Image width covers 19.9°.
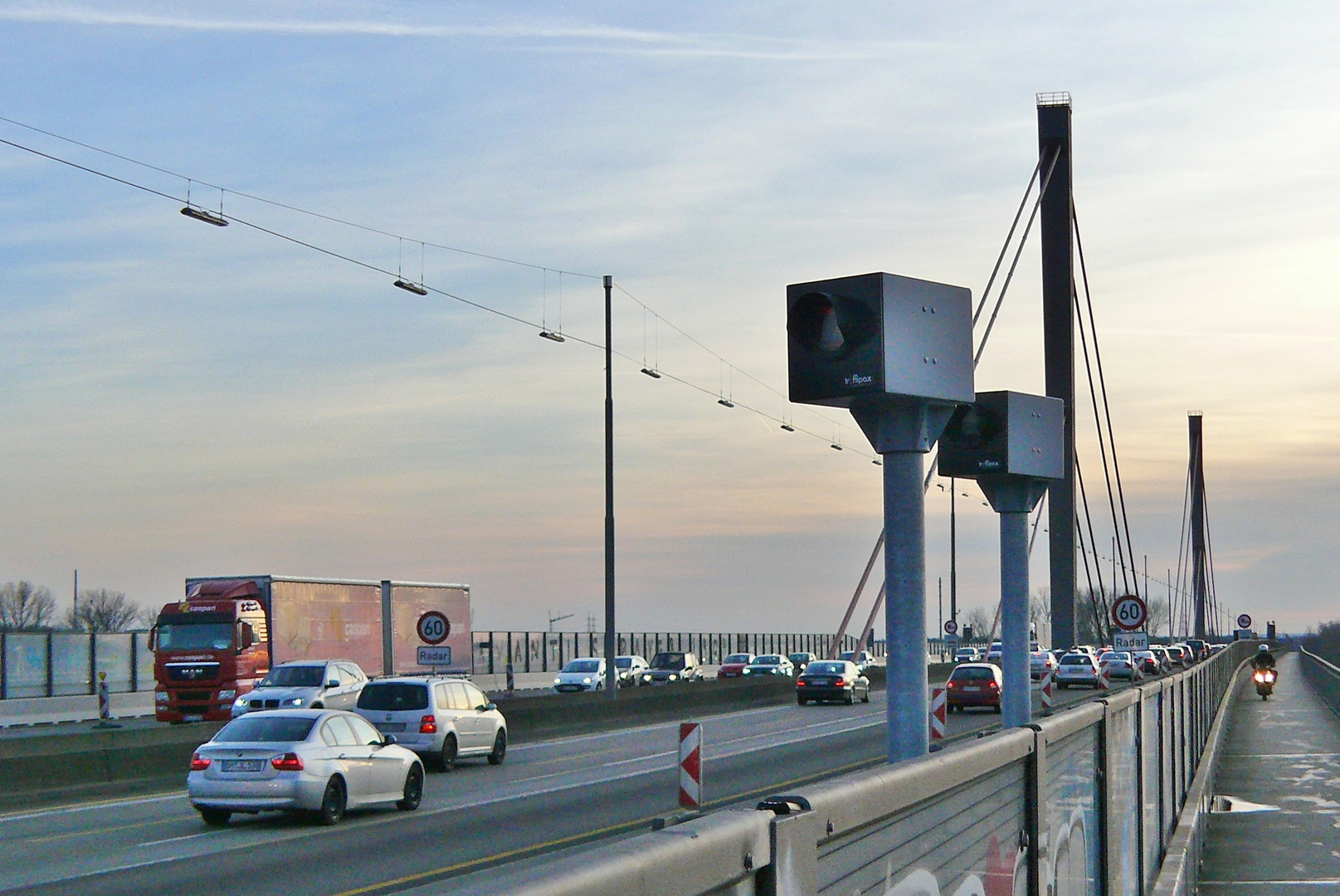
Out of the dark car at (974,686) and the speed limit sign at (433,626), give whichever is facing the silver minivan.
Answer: the speed limit sign

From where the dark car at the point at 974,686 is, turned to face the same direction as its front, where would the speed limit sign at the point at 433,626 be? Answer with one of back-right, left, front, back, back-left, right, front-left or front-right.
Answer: back-left

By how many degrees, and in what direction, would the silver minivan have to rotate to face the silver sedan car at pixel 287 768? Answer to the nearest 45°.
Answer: approximately 135° to its right

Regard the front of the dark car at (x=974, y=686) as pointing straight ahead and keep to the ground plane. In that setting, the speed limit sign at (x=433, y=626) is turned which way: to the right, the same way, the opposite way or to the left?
the opposite way

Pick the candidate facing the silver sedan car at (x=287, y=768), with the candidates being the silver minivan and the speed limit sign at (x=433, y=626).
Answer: the speed limit sign

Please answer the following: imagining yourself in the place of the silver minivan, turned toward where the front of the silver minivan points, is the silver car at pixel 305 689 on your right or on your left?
on your left

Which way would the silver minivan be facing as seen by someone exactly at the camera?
facing away from the viewer and to the right of the viewer

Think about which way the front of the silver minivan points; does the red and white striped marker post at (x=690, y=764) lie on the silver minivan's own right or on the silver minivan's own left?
on the silver minivan's own right

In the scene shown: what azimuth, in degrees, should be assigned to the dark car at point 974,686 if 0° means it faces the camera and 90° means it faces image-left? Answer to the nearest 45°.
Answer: approximately 180°
